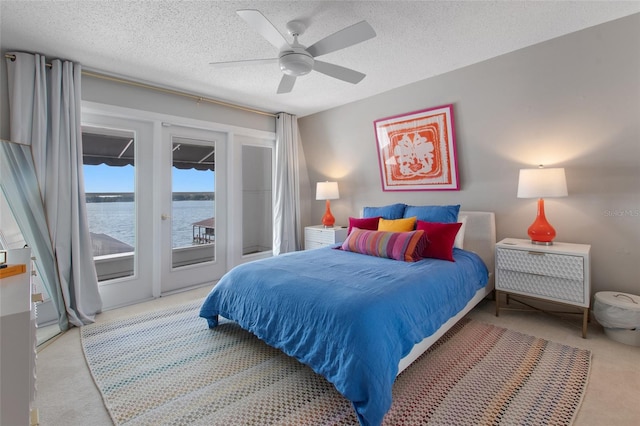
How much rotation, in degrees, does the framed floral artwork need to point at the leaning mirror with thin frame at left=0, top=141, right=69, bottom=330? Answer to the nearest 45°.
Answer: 0° — it already faces it

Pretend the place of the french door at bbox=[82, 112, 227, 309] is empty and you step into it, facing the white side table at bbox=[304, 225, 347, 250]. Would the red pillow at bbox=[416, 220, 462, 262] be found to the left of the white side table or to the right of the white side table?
right

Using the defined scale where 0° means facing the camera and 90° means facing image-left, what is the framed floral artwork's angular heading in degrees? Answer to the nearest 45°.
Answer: approximately 45°

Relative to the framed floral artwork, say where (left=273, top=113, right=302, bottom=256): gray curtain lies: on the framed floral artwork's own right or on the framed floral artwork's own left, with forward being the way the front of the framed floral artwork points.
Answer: on the framed floral artwork's own right

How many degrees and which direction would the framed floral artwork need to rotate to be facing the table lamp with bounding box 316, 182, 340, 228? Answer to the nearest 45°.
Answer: approximately 45° to its right
